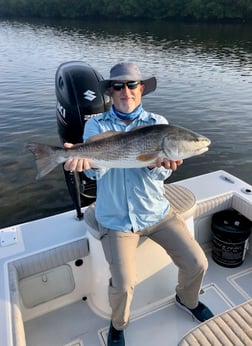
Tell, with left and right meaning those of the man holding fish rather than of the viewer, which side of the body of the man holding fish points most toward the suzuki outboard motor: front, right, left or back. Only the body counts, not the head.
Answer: back

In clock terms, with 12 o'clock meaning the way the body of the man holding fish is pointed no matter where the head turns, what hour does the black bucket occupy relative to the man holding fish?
The black bucket is roughly at 8 o'clock from the man holding fish.

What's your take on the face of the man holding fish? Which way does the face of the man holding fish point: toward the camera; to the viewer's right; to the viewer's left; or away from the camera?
toward the camera

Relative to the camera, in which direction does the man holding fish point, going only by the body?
toward the camera

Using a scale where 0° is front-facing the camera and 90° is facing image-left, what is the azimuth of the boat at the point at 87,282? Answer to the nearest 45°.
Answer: approximately 315°
